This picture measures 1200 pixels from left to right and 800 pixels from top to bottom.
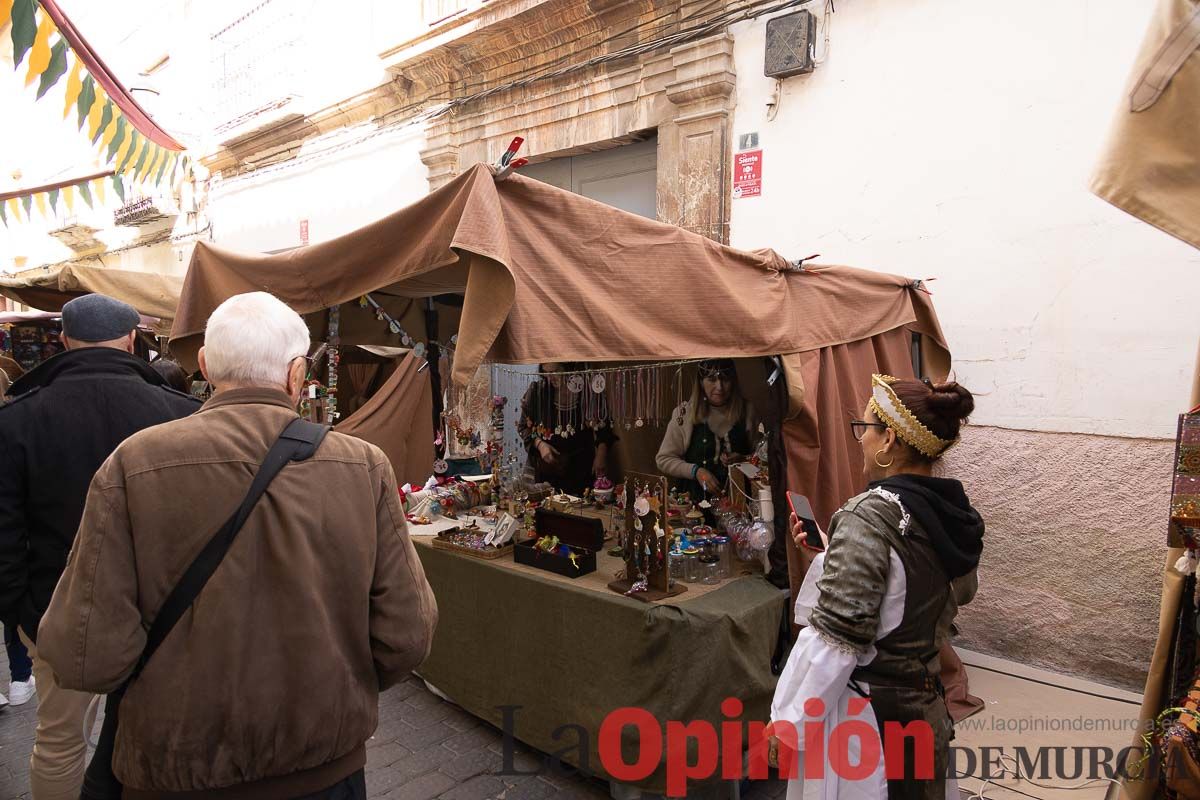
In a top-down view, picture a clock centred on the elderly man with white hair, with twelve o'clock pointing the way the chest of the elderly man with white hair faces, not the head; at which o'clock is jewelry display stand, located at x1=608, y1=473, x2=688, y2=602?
The jewelry display stand is roughly at 2 o'clock from the elderly man with white hair.

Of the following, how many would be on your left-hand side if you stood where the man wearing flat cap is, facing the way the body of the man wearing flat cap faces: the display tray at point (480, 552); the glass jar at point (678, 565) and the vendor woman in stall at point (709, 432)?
0

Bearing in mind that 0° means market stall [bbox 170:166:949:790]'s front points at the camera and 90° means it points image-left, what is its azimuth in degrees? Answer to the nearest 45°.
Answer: approximately 45°

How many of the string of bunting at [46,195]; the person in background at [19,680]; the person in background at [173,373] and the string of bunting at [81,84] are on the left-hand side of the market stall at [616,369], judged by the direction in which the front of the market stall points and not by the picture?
0

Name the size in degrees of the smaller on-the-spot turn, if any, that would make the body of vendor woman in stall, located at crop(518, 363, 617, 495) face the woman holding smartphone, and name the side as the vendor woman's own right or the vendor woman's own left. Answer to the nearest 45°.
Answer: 0° — they already face them

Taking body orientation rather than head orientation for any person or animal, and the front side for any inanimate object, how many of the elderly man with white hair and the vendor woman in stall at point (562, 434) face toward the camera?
1

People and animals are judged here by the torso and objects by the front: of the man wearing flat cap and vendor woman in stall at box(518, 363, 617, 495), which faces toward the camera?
the vendor woman in stall

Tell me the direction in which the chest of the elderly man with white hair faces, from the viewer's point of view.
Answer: away from the camera

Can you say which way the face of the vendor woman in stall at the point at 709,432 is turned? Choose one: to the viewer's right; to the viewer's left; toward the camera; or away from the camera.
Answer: toward the camera

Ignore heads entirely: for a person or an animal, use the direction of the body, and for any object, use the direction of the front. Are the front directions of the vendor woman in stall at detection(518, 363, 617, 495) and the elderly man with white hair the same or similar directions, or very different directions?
very different directions

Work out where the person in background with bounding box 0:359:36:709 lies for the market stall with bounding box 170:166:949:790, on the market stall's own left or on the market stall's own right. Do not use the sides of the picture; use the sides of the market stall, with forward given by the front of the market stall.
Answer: on the market stall's own right

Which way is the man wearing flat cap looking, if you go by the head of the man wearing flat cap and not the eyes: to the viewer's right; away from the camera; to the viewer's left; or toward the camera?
away from the camera

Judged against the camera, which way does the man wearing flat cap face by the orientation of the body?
away from the camera

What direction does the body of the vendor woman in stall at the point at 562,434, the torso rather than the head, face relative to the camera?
toward the camera

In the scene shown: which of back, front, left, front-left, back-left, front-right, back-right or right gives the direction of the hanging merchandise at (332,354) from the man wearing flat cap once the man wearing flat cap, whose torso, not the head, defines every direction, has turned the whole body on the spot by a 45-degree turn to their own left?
right

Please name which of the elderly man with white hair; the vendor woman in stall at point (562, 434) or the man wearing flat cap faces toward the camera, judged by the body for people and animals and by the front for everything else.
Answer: the vendor woman in stall

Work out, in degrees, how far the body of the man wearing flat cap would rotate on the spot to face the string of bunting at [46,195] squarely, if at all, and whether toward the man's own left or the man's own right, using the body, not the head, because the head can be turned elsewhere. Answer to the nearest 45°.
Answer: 0° — they already face it

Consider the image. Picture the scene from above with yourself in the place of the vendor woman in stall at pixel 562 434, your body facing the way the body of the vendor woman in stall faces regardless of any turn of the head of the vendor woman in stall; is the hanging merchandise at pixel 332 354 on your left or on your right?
on your right

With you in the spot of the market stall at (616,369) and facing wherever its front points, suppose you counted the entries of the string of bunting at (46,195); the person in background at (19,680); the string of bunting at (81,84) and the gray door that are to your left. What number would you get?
0

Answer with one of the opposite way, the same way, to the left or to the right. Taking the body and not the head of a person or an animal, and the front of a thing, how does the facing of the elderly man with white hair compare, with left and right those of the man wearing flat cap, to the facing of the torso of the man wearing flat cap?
the same way

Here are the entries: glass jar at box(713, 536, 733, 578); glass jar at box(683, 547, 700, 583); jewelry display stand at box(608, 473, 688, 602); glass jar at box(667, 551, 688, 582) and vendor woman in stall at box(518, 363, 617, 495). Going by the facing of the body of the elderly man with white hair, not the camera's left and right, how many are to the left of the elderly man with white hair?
0
